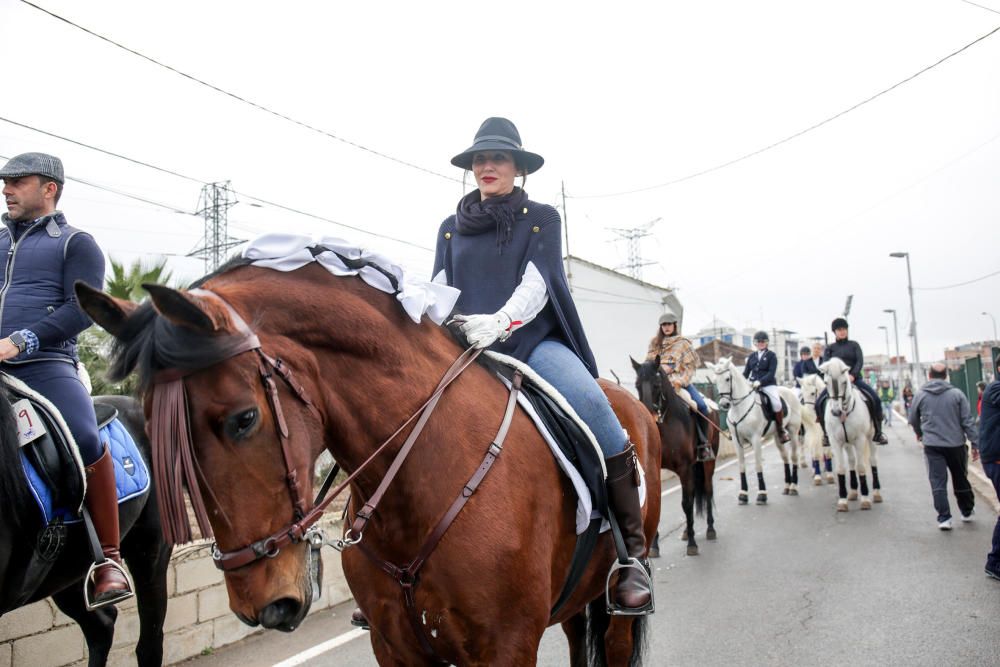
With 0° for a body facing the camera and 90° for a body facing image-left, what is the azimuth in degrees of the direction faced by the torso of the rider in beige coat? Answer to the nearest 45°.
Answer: approximately 45°

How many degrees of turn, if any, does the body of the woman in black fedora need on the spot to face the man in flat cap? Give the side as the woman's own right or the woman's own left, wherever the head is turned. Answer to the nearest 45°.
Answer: approximately 45° to the woman's own right

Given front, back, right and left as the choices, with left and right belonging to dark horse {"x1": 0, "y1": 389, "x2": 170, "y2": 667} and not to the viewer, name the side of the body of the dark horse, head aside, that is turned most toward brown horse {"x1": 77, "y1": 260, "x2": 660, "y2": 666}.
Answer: left

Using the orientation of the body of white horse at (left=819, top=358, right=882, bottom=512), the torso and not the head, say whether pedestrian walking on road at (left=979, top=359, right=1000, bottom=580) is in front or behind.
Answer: in front

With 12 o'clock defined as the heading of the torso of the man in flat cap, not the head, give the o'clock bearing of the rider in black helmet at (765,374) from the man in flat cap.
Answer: The rider in black helmet is roughly at 7 o'clock from the man in flat cap.

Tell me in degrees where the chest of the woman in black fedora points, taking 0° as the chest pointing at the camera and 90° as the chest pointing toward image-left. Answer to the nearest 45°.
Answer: approximately 45°

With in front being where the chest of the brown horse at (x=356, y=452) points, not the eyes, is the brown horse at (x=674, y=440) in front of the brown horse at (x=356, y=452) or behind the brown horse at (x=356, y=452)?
behind

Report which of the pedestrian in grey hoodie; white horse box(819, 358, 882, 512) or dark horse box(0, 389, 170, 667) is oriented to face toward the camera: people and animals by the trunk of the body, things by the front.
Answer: the white horse
